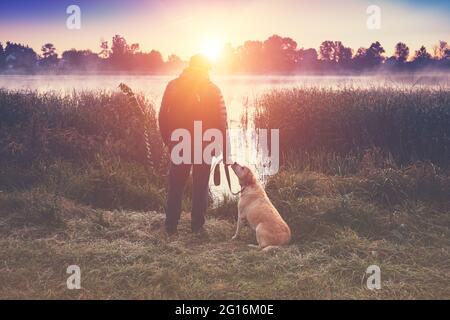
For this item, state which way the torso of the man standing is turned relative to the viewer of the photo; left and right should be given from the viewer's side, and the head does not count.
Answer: facing away from the viewer
